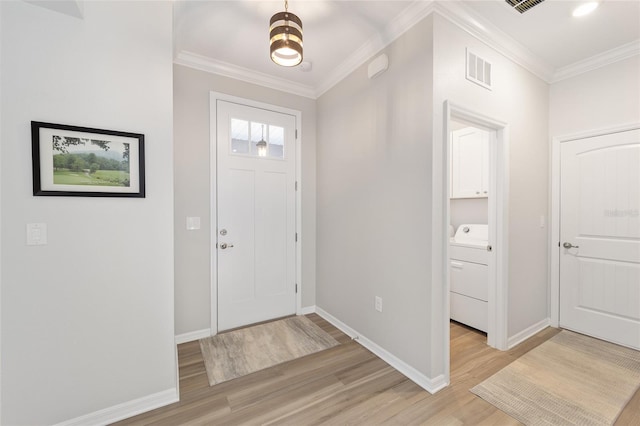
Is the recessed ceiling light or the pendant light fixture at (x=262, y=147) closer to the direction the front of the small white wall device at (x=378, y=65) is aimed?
the pendant light fixture

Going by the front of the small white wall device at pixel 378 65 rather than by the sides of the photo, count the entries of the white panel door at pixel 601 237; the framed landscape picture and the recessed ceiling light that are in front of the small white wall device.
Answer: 1

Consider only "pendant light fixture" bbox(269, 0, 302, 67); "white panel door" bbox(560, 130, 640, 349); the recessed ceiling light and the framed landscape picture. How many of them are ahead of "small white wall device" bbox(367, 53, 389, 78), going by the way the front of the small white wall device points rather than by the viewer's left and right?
2

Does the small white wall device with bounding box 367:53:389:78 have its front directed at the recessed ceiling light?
no

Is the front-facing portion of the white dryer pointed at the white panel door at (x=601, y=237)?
no

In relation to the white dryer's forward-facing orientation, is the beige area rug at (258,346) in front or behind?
in front

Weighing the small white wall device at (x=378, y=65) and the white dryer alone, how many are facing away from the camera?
0

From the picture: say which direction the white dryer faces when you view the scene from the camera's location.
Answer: facing the viewer and to the left of the viewer

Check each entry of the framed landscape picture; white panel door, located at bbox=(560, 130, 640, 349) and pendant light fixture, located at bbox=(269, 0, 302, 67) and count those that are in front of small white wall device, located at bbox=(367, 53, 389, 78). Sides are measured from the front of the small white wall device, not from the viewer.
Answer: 2

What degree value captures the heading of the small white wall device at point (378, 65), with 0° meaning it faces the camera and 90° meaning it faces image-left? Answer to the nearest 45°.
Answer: approximately 45°
